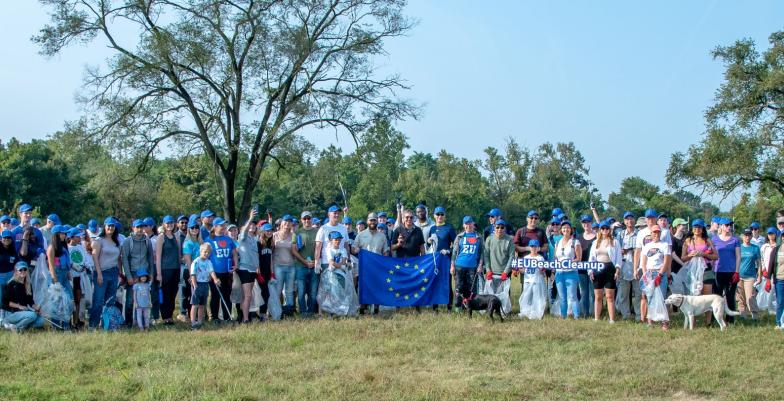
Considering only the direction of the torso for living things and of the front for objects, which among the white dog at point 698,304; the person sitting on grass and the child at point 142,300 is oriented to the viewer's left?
the white dog

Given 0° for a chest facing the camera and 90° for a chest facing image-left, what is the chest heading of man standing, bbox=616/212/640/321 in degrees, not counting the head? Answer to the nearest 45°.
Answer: approximately 0°

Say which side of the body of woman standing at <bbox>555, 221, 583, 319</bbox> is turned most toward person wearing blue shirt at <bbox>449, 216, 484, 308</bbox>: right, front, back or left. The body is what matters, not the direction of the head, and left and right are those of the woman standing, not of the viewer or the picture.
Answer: right

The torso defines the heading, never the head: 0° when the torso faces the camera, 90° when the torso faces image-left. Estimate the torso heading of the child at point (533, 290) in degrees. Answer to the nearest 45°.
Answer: approximately 0°
